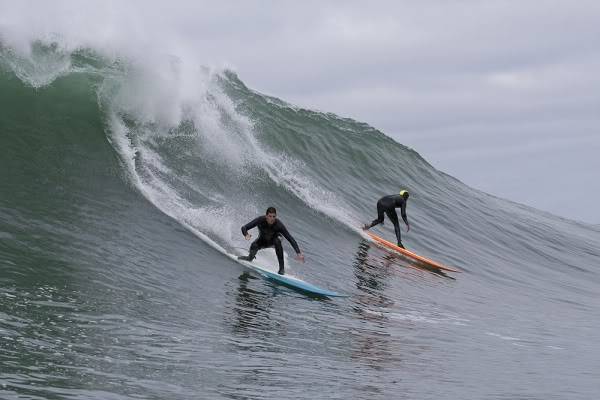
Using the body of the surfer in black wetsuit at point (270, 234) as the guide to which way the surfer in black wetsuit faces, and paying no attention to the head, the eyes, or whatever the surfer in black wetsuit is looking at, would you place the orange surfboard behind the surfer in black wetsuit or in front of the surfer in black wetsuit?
behind

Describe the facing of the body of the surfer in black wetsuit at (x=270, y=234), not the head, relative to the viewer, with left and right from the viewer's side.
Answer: facing the viewer
